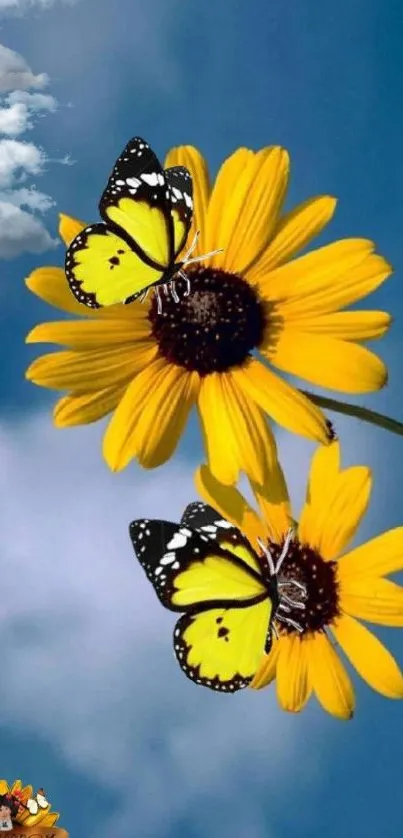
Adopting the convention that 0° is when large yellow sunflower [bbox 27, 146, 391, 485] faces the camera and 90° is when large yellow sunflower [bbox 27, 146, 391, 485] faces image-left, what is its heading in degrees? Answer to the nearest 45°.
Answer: approximately 0°
